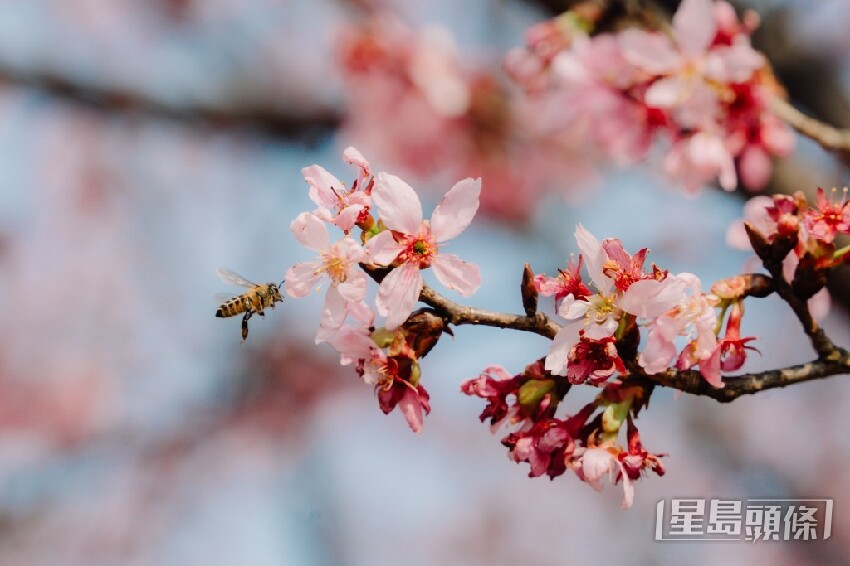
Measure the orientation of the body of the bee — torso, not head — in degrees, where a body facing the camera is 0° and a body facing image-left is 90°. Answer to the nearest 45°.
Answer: approximately 270°

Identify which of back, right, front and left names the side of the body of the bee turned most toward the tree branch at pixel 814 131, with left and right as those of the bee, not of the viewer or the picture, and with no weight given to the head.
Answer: front
